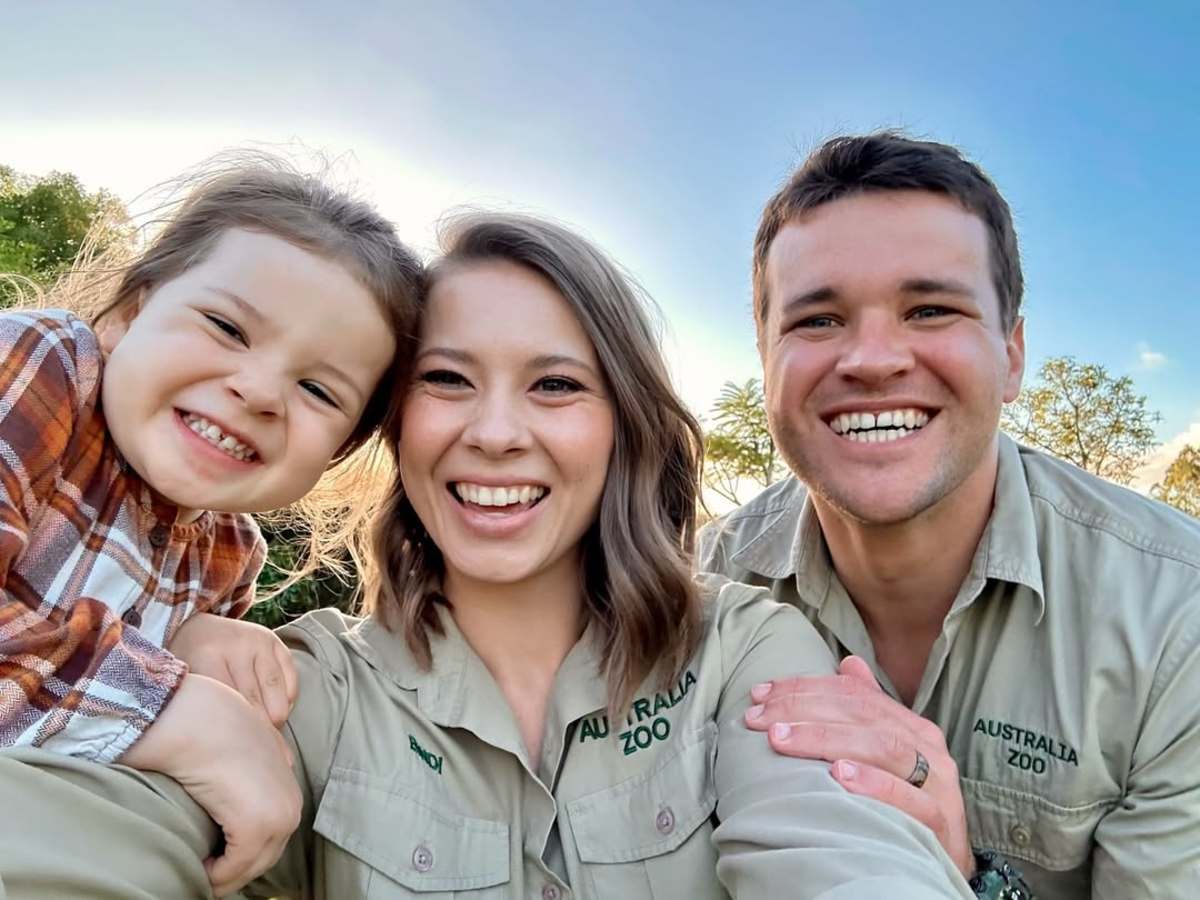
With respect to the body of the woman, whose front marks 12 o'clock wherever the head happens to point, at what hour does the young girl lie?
The young girl is roughly at 2 o'clock from the woman.

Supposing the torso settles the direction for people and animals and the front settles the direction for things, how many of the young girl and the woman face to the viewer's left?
0

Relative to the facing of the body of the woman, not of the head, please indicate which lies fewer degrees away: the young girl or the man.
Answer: the young girl

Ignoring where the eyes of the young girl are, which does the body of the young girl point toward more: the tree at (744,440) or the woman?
the woman

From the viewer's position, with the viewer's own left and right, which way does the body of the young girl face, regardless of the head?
facing the viewer and to the right of the viewer

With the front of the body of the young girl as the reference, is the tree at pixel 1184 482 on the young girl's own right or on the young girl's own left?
on the young girl's own left

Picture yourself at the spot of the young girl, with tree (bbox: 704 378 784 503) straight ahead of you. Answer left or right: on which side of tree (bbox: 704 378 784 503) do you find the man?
right

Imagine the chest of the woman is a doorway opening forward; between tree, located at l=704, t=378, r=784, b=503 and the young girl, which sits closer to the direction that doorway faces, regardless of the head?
the young girl

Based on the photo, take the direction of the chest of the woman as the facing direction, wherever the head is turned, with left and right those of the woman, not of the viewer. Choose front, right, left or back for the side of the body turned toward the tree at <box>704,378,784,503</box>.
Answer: back

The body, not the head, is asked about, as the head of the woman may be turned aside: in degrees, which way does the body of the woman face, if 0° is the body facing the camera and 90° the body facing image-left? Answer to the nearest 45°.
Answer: approximately 0°
